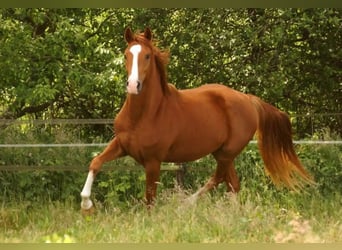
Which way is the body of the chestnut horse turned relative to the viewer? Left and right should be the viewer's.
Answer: facing the viewer and to the left of the viewer
